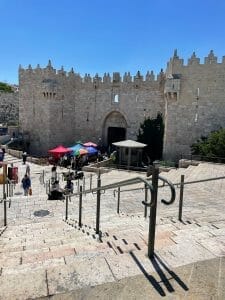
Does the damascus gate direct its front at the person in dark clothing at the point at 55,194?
yes

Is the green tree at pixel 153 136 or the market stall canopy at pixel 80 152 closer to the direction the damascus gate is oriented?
the market stall canopy

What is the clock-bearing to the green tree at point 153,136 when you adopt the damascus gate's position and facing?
The green tree is roughly at 10 o'clock from the damascus gate.

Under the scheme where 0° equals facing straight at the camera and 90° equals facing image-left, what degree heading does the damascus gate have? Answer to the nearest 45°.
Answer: approximately 0°

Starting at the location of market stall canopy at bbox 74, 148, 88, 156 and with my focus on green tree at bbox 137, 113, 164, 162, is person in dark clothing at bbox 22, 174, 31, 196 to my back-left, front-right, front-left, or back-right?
back-right

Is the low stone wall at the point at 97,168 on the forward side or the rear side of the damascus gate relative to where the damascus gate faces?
on the forward side

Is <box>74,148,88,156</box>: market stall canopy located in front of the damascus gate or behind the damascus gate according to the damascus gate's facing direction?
in front

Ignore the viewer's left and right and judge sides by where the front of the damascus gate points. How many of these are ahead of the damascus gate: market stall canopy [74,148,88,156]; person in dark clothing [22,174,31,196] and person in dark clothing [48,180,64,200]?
3

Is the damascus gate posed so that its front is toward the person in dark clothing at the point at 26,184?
yes

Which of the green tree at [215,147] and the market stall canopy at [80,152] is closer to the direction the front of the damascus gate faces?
the market stall canopy

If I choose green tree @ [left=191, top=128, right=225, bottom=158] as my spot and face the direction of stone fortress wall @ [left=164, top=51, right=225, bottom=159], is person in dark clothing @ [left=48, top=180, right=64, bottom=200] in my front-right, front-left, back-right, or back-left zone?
back-left
